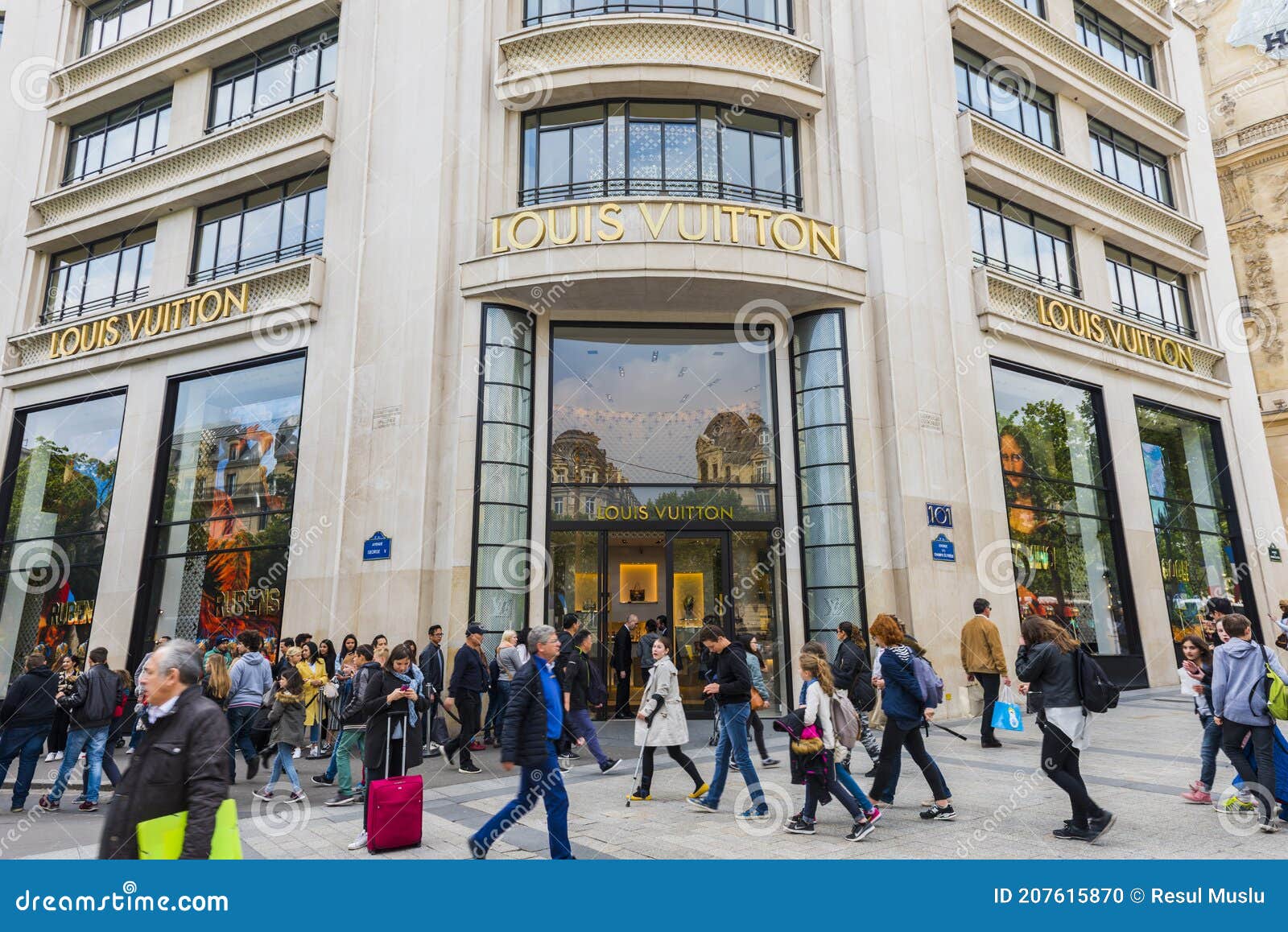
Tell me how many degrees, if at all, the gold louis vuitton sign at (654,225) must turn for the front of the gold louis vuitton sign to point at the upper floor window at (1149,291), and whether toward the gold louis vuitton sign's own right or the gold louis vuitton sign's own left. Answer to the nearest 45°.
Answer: approximately 135° to the gold louis vuitton sign's own left

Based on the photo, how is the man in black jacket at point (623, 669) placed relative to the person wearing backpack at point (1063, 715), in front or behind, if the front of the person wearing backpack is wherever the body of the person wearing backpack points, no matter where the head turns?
in front

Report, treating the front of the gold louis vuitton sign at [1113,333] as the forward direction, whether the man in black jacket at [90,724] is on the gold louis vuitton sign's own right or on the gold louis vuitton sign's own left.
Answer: on the gold louis vuitton sign's own right

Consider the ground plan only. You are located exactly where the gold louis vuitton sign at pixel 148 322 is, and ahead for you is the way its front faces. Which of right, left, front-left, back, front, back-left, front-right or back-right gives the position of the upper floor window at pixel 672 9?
left

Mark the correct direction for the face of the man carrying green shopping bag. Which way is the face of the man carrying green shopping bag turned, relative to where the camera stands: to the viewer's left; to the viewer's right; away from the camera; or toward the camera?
to the viewer's left
